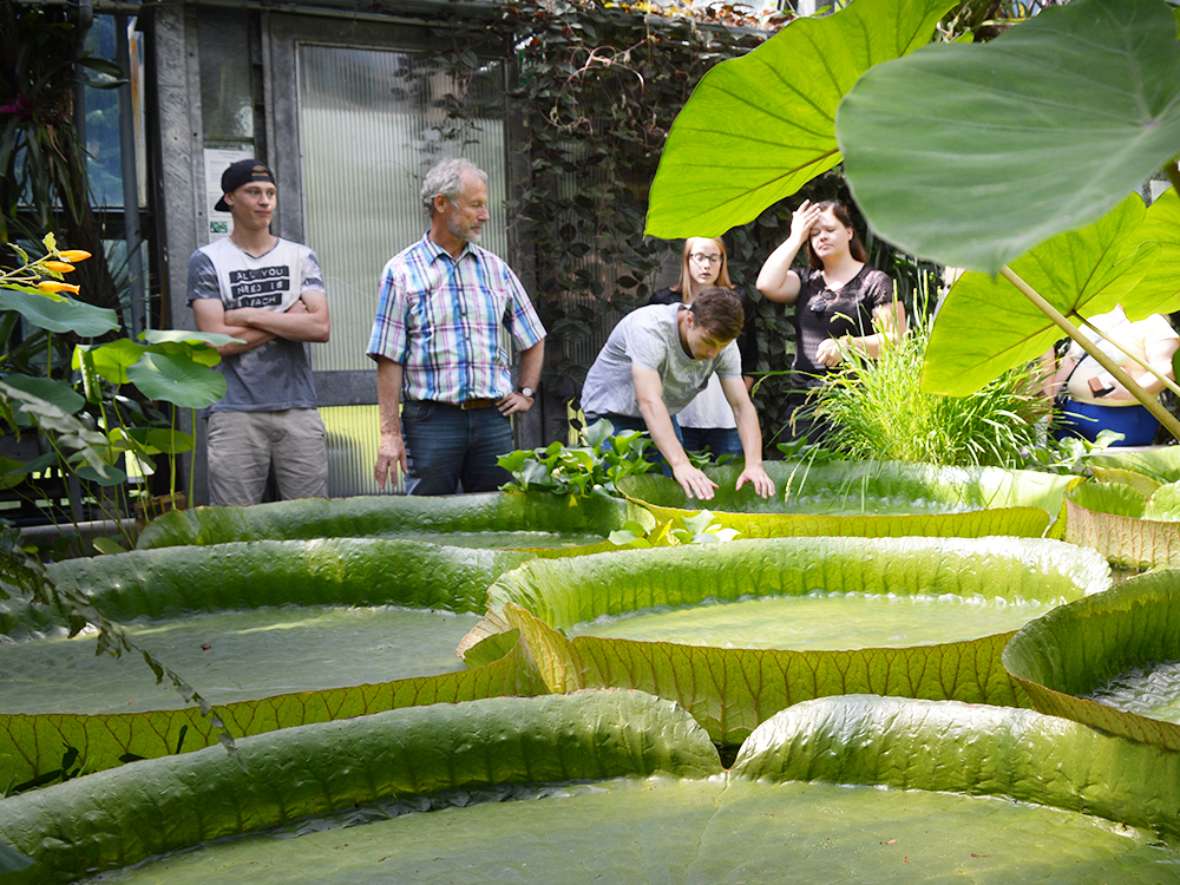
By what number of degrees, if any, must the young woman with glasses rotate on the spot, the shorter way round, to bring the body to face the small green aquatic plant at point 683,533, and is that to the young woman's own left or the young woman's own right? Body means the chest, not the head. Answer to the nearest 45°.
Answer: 0° — they already face it

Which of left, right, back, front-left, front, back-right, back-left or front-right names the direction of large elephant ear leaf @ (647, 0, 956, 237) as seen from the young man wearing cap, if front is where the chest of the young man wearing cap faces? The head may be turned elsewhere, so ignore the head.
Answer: front

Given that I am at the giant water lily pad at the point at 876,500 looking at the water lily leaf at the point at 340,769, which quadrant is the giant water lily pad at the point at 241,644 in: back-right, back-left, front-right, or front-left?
front-right

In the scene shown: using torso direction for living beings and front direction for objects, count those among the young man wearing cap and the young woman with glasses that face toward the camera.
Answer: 2

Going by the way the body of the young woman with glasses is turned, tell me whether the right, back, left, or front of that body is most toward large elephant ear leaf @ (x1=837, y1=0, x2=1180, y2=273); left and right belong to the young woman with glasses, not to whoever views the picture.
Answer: front

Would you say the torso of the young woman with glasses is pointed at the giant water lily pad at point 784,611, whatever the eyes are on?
yes

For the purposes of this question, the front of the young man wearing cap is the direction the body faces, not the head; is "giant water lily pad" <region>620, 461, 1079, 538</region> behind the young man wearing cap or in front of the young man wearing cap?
in front

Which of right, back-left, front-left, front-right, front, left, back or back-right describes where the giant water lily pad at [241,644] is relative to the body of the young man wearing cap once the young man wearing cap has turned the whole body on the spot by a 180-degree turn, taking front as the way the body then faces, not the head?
back

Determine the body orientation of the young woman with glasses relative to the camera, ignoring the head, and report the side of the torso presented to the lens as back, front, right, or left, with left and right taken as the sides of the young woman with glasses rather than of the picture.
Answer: front

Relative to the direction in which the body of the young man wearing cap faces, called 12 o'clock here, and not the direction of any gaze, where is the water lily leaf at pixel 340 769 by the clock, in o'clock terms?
The water lily leaf is roughly at 12 o'clock from the young man wearing cap.

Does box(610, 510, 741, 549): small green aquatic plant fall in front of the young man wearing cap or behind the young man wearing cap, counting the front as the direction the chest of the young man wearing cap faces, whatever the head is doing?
in front

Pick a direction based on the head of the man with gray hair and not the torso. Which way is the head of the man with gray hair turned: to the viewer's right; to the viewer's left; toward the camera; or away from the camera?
to the viewer's right

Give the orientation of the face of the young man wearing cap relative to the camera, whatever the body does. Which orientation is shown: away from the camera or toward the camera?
toward the camera

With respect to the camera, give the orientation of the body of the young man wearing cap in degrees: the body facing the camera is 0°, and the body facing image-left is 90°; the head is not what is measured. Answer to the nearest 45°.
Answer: approximately 0°
